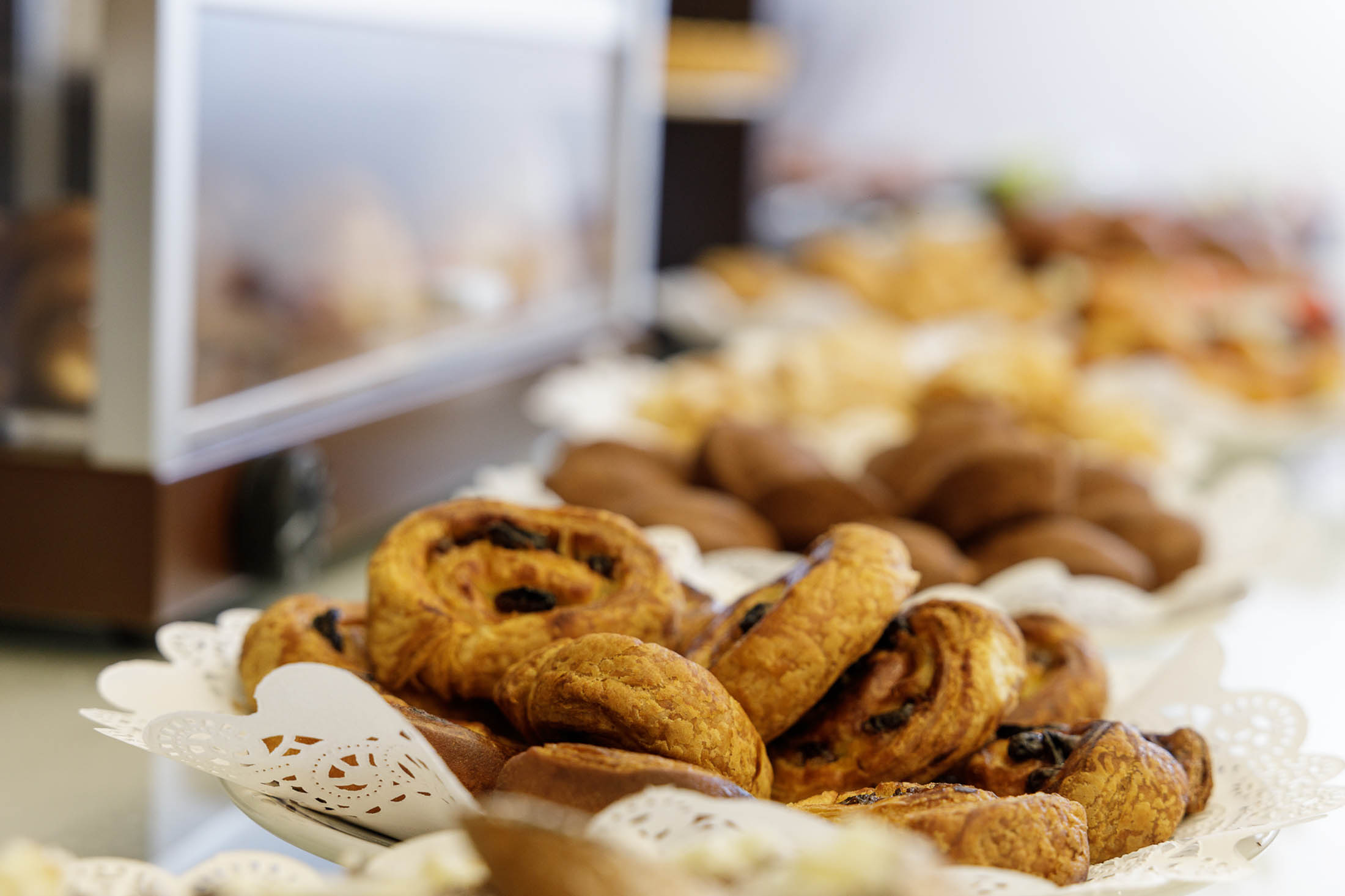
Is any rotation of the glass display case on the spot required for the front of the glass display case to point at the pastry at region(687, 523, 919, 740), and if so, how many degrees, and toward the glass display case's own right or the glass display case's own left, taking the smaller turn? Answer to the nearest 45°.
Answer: approximately 45° to the glass display case's own right

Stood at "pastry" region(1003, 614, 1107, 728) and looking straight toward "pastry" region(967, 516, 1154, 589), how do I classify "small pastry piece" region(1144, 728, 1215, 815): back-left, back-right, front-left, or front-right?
back-right

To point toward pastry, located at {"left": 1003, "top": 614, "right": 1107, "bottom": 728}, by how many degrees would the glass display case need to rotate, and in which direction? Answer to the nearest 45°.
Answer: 0° — it already faces it

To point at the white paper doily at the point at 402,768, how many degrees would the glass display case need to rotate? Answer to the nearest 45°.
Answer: approximately 45° to its right

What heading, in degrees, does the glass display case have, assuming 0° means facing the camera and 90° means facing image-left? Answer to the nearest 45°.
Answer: approximately 315°
